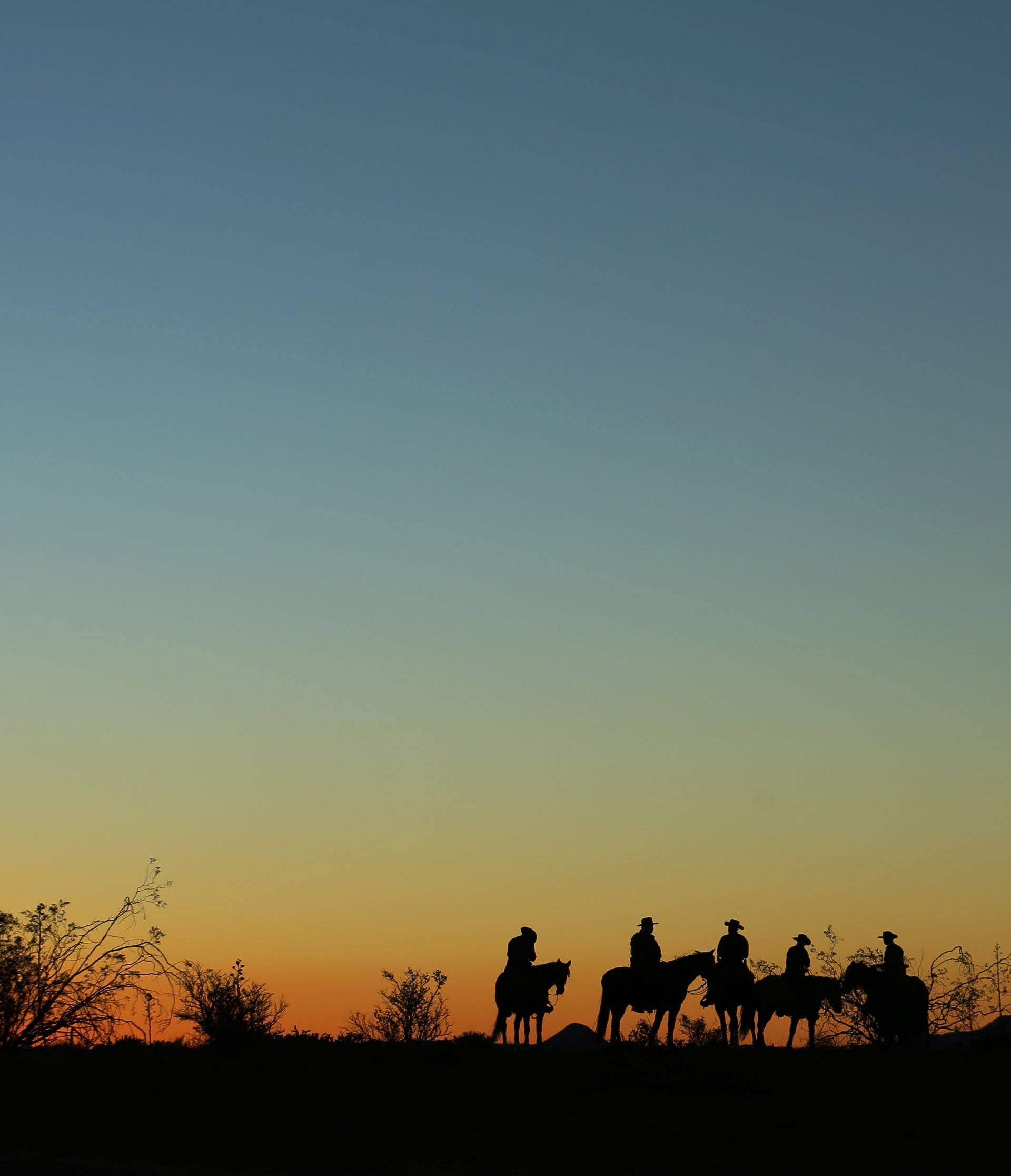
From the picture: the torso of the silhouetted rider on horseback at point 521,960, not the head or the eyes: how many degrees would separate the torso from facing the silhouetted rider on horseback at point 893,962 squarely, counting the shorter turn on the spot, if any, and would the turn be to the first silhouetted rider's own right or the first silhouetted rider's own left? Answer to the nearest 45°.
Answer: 0° — they already face them

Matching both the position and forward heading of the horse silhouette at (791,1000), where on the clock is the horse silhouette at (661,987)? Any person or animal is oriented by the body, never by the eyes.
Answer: the horse silhouette at (661,987) is roughly at 5 o'clock from the horse silhouette at (791,1000).

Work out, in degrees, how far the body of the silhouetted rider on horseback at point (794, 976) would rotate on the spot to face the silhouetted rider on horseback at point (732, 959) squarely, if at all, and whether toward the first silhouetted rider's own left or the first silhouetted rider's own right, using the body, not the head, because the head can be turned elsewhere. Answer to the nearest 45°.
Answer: approximately 135° to the first silhouetted rider's own right

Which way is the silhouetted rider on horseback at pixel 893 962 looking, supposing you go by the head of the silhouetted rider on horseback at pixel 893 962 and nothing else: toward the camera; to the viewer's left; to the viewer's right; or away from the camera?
to the viewer's left

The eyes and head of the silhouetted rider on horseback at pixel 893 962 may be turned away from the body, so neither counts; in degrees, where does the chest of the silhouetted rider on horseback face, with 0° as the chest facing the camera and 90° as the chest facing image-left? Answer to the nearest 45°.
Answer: approximately 90°

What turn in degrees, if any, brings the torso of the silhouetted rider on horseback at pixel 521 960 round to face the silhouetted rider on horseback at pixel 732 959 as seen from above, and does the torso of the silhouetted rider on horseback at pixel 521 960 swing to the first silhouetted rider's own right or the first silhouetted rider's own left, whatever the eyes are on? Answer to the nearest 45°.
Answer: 0° — they already face them

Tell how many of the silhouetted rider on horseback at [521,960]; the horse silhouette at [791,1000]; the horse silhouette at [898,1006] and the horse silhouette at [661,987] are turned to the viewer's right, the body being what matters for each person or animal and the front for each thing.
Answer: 3

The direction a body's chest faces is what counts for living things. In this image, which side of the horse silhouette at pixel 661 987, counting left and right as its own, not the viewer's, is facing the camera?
right

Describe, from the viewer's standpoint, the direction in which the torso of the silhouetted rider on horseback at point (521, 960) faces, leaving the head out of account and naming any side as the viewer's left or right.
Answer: facing to the right of the viewer

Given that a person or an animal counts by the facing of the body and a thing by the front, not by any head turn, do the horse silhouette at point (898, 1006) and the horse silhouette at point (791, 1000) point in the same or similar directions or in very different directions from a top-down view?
very different directions

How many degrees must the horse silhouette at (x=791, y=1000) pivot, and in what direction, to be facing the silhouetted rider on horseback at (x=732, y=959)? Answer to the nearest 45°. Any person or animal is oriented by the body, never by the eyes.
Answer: approximately 135° to its right

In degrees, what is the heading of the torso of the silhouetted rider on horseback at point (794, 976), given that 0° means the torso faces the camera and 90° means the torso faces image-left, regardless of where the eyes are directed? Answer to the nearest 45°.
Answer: approximately 270°

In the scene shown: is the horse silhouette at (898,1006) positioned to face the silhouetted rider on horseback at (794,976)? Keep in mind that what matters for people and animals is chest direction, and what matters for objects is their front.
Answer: yes

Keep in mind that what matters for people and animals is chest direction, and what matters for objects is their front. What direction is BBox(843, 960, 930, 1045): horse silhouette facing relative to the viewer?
to the viewer's left
